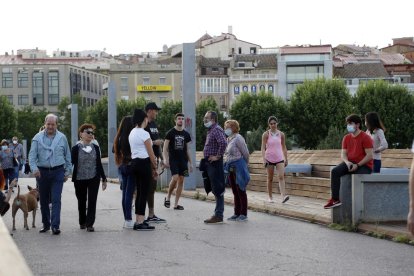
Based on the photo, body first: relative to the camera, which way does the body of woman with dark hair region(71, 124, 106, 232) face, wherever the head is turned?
toward the camera

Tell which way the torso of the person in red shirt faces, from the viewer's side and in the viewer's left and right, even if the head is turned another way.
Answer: facing the viewer and to the left of the viewer

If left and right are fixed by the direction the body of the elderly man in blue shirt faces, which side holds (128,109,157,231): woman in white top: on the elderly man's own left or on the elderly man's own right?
on the elderly man's own left

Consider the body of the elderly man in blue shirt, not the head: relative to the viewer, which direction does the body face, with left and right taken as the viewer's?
facing the viewer

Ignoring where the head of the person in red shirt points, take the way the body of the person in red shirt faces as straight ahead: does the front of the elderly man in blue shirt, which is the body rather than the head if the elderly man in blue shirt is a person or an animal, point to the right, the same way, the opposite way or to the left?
to the left

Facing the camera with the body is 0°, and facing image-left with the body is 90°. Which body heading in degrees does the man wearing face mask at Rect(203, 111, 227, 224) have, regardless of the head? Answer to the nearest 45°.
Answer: approximately 90°

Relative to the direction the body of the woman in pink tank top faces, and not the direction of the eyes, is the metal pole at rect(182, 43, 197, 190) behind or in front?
behind

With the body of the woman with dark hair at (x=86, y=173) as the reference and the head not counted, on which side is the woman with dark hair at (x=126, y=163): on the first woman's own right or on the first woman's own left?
on the first woman's own left
